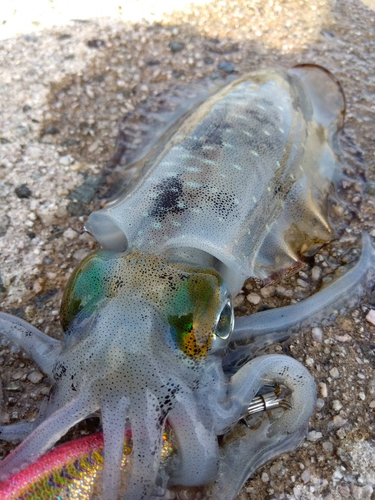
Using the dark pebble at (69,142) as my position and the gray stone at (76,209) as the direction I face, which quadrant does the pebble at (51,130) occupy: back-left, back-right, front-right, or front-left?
back-right

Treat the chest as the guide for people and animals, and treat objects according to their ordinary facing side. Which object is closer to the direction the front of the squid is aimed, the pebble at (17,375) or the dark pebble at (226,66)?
the pebble

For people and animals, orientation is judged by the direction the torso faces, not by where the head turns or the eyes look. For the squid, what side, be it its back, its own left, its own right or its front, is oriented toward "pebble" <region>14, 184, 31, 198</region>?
right

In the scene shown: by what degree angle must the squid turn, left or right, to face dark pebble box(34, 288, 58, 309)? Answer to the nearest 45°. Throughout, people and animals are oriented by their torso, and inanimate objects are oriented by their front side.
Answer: approximately 90° to its right

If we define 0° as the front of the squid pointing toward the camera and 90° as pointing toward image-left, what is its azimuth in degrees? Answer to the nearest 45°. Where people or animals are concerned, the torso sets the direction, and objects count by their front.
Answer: approximately 45°

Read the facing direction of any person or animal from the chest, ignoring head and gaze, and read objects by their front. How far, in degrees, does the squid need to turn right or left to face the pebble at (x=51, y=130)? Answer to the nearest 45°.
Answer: approximately 90° to its right

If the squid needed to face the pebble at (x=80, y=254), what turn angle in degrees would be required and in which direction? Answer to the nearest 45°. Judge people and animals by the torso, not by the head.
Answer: approximately 90° to its right

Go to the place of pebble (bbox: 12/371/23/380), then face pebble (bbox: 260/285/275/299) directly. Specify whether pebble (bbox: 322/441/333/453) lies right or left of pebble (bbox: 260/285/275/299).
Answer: right

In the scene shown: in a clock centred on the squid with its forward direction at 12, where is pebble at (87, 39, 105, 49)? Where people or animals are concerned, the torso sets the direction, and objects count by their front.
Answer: The pebble is roughly at 4 o'clock from the squid.

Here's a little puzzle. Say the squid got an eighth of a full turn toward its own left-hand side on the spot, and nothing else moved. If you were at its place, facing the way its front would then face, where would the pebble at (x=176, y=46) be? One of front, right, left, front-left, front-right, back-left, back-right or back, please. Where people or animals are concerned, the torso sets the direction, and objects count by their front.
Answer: back
